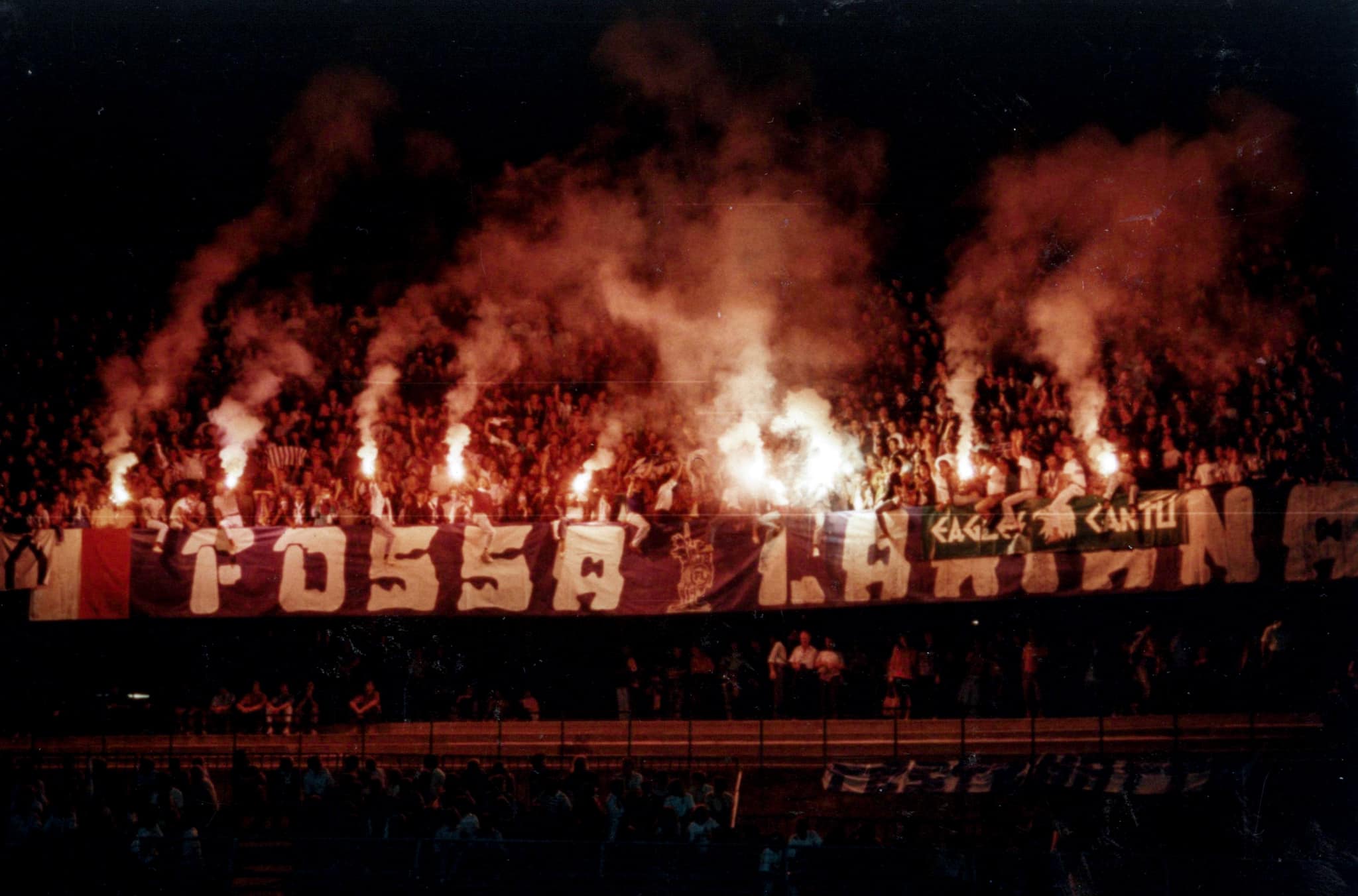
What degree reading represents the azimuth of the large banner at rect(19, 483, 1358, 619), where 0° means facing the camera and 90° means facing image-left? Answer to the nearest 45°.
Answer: approximately 0°

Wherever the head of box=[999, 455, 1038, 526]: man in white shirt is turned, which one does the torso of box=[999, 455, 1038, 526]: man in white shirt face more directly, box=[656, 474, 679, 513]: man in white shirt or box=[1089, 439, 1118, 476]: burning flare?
the man in white shirt

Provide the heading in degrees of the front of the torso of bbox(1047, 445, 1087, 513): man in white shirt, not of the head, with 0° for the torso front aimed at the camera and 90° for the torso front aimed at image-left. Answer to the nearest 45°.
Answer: approximately 45°

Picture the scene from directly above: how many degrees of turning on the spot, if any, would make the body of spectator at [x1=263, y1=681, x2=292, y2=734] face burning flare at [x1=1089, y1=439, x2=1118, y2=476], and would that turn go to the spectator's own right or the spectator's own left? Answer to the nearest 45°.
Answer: approximately 45° to the spectator's own left

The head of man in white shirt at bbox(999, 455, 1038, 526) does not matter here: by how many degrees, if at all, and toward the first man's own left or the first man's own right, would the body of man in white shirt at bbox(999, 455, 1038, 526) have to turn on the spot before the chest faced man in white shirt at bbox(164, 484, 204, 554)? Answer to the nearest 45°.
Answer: approximately 45° to the first man's own right

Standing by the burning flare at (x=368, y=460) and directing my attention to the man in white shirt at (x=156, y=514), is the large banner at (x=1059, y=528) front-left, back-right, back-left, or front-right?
back-left
